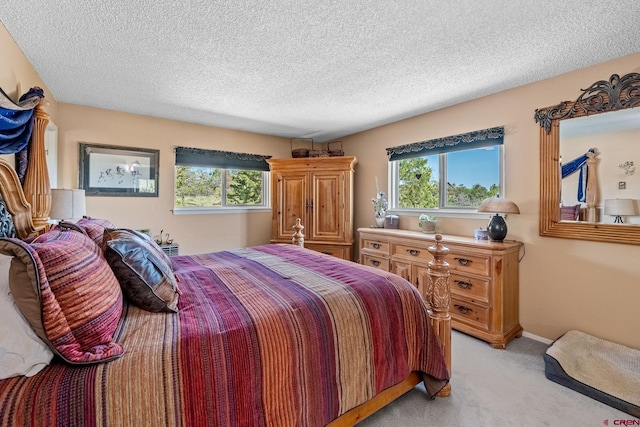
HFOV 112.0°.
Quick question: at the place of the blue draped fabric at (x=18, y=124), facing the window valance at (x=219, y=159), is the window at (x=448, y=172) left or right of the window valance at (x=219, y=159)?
right

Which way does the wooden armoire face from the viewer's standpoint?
toward the camera

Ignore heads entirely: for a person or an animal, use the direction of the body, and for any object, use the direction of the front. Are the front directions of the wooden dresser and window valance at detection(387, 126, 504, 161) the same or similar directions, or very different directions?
same or similar directions

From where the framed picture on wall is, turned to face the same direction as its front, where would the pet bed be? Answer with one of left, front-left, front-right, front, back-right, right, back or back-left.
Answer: front-left

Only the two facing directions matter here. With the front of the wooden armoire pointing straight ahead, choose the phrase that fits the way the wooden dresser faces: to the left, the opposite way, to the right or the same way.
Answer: to the right

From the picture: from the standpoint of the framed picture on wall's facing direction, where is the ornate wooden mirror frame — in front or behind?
in front

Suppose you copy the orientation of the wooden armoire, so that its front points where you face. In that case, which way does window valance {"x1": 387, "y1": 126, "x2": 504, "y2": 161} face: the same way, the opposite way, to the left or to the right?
to the right

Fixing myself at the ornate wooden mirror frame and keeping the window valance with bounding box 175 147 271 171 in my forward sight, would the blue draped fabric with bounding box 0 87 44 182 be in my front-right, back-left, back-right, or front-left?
front-left

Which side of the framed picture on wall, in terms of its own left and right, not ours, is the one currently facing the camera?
front

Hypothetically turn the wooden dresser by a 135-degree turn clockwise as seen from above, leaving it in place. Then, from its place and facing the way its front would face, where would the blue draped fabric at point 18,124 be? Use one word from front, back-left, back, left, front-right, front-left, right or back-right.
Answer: back-left

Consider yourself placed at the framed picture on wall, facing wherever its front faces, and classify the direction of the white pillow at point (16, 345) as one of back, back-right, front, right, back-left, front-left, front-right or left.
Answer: front

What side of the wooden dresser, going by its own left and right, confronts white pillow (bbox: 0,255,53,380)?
front

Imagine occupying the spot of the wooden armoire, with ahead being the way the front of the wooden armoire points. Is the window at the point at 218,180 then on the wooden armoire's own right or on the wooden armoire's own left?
on the wooden armoire's own right

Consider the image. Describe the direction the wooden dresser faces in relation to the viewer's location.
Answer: facing the viewer and to the left of the viewer

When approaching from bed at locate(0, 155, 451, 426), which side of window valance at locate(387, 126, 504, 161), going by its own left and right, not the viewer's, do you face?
front

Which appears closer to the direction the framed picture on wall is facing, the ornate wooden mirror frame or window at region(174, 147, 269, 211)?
the ornate wooden mirror frame

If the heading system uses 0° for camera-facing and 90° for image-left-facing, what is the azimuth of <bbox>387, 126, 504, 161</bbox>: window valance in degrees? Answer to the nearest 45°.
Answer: approximately 45°
